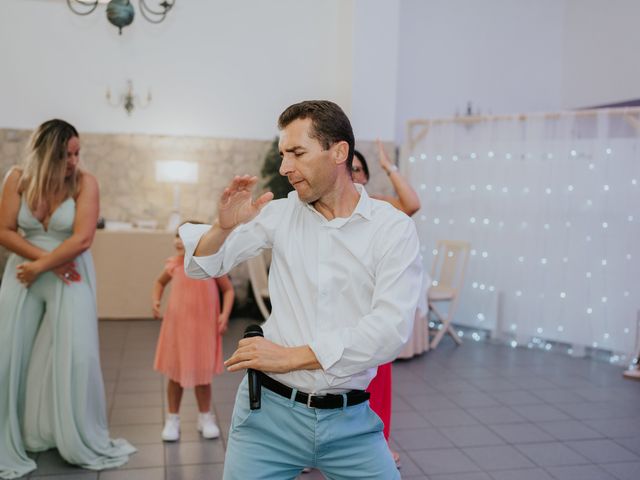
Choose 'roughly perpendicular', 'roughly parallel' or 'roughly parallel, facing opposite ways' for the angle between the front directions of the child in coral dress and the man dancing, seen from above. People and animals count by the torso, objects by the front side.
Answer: roughly parallel

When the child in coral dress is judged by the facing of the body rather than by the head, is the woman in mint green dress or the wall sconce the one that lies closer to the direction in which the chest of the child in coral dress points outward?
the woman in mint green dress

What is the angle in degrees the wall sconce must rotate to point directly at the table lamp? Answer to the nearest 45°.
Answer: approximately 45° to its left

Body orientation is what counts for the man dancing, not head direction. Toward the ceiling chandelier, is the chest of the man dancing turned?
no

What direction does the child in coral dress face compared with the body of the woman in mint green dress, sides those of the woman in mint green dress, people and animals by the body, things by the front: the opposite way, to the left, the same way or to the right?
the same way

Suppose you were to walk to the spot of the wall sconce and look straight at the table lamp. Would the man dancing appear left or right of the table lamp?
right

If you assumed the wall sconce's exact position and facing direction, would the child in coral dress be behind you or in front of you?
in front

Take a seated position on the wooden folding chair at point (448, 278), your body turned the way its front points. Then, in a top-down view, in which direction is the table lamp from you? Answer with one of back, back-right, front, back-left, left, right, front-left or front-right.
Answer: front-right

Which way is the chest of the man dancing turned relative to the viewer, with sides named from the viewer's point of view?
facing the viewer

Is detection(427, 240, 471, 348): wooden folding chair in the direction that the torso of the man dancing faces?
no

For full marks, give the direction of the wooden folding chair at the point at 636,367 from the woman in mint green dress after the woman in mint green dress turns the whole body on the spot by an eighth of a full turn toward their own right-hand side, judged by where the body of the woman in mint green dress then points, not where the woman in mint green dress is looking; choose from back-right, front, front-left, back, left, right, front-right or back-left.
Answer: back-left

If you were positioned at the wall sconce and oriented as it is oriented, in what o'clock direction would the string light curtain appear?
The string light curtain is roughly at 10 o'clock from the wall sconce.

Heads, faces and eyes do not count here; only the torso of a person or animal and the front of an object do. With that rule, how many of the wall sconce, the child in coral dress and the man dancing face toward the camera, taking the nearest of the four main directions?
3

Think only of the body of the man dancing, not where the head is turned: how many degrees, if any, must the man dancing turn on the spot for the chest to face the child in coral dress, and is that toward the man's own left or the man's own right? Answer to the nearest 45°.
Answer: approximately 180°

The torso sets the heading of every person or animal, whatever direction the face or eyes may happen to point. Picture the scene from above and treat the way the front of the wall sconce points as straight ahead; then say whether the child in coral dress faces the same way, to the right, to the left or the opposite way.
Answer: the same way

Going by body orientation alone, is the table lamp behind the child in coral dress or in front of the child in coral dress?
behind

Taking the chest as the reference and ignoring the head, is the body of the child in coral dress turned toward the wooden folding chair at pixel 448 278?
no

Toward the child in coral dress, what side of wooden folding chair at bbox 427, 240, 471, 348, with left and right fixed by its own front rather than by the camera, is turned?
front

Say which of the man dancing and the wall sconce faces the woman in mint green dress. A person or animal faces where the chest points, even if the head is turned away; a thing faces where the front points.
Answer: the wall sconce

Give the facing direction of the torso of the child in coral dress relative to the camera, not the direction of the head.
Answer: toward the camera
